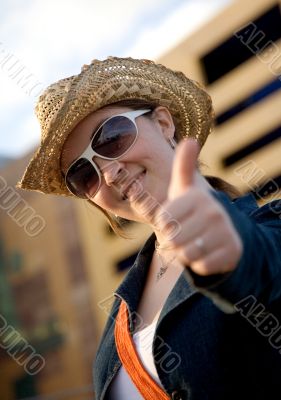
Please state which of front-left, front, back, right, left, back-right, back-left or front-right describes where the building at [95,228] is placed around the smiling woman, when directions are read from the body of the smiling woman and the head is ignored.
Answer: back-right

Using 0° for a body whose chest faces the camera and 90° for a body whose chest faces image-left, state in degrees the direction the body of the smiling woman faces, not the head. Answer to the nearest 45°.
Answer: approximately 45°

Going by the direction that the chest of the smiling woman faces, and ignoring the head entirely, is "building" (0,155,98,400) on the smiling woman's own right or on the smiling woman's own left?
on the smiling woman's own right
